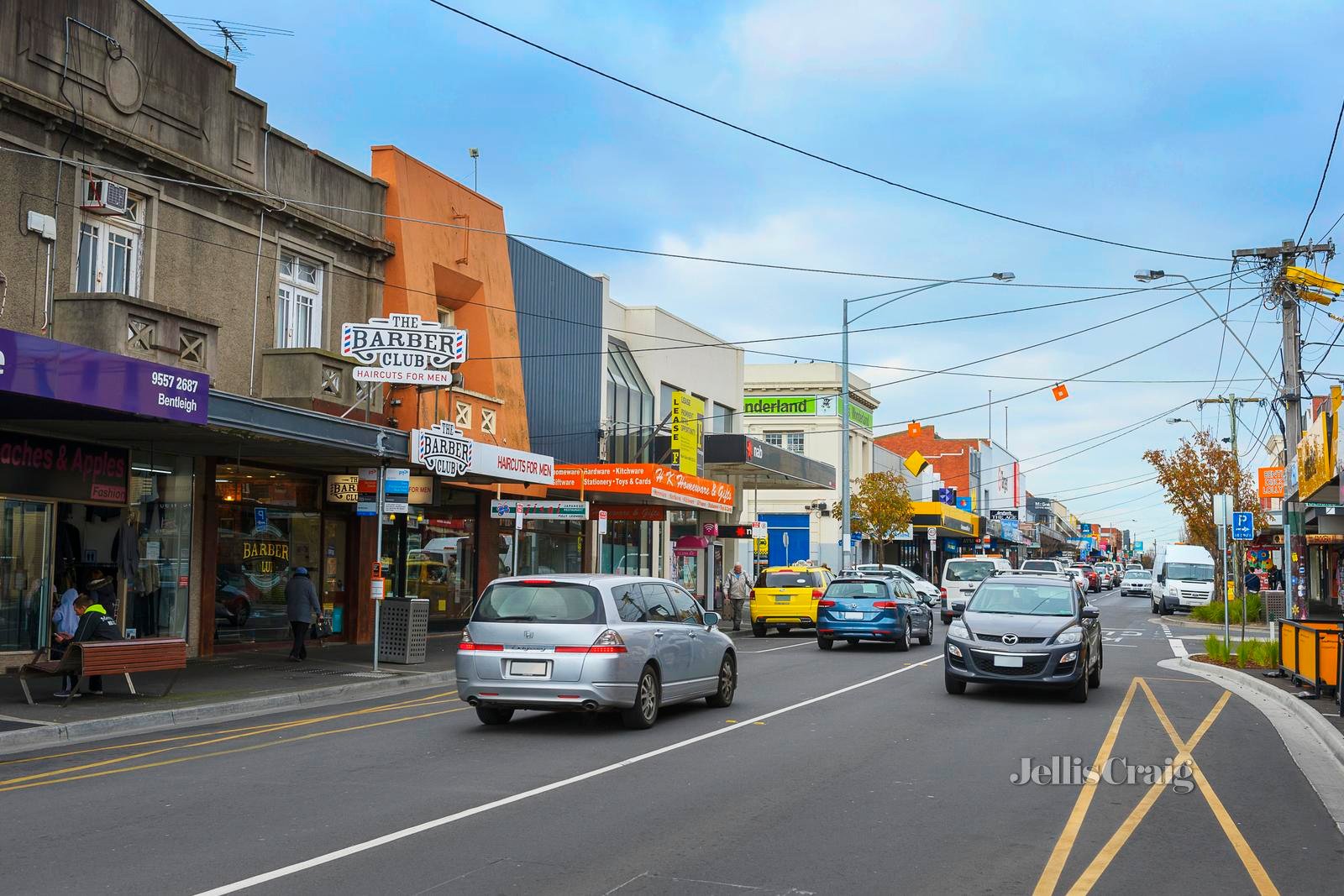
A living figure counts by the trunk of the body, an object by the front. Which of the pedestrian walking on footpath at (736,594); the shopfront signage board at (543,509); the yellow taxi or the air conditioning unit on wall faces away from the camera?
the yellow taxi

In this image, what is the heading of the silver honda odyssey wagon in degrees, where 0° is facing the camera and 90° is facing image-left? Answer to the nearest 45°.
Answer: approximately 225°

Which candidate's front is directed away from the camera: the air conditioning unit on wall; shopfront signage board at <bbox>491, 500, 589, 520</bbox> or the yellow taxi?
the yellow taxi

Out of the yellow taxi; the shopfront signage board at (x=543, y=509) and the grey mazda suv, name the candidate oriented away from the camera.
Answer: the yellow taxi

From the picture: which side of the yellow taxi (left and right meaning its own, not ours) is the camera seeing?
back

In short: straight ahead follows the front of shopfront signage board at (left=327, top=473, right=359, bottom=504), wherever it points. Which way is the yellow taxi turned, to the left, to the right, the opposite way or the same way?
the opposite way

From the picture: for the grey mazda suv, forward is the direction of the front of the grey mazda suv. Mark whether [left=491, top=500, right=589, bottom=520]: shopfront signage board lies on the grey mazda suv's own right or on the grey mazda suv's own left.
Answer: on the grey mazda suv's own right

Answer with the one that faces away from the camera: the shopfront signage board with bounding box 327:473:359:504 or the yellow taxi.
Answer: the yellow taxi

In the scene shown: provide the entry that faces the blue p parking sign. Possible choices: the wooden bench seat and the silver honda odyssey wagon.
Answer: the silver honda odyssey wagon

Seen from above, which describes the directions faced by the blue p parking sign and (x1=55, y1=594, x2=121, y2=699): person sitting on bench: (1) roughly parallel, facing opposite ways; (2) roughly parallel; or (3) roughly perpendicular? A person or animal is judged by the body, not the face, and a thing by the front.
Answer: roughly perpendicular
